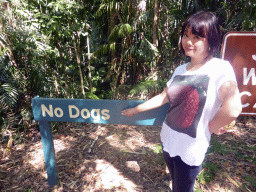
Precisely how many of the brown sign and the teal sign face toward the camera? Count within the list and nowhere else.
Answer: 2

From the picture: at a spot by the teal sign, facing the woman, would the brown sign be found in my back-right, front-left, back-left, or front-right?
front-left

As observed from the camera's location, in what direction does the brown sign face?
facing the viewer

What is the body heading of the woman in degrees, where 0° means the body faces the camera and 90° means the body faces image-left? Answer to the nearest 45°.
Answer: approximately 45°

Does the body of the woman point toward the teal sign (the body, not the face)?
no

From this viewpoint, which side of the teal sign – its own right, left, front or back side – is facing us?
front

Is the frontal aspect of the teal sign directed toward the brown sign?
no

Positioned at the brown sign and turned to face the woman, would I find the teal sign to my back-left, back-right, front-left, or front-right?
front-right

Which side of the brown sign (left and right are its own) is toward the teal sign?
right
